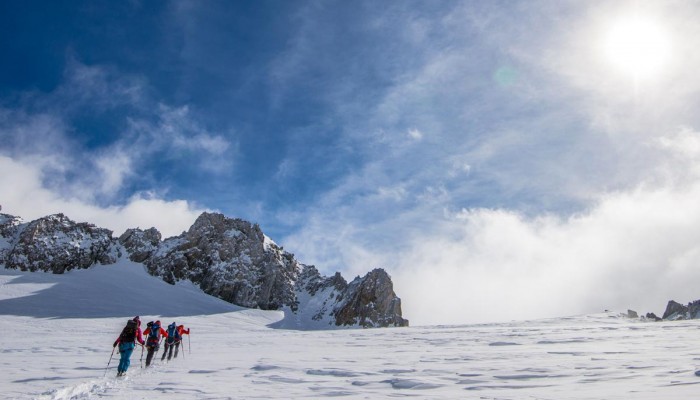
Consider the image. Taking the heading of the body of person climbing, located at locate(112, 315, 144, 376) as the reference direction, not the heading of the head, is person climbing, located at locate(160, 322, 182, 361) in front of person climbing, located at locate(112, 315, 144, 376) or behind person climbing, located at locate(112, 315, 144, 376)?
in front

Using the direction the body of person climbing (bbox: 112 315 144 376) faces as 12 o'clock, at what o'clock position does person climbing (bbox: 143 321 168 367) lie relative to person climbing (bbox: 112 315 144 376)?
person climbing (bbox: 143 321 168 367) is roughly at 11 o'clock from person climbing (bbox: 112 315 144 376).

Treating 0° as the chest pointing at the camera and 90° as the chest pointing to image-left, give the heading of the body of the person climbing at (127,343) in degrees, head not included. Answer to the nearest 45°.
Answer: approximately 225°

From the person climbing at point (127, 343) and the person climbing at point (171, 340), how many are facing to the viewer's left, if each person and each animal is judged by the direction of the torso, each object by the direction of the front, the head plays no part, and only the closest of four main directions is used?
0

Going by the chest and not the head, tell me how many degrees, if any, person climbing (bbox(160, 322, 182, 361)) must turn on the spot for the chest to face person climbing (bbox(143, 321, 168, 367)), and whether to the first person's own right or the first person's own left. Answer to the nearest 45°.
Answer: approximately 135° to the first person's own right

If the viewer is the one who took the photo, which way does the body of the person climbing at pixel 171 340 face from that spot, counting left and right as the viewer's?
facing away from the viewer and to the right of the viewer

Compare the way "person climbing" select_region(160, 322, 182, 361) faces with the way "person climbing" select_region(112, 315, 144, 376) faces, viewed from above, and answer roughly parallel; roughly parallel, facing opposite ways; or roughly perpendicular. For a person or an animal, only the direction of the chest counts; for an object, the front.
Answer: roughly parallel

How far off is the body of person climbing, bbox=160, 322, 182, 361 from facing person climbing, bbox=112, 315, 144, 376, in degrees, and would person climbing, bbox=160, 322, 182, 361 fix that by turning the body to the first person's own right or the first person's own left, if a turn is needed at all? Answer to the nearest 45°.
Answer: approximately 135° to the first person's own right
